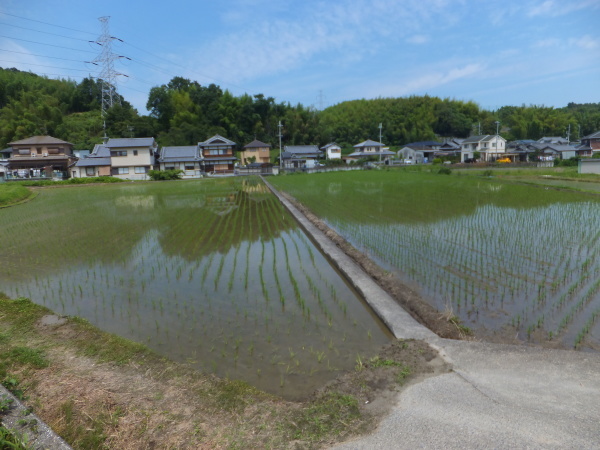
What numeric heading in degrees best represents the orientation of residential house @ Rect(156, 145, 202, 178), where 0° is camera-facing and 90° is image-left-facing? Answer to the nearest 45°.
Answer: approximately 0°

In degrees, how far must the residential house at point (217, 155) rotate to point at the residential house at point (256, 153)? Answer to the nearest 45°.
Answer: approximately 135° to its left

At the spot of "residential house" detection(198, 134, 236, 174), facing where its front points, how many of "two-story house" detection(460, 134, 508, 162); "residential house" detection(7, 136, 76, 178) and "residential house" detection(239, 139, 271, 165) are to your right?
1

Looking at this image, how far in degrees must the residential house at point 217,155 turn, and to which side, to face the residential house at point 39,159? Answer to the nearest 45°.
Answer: approximately 90° to its right

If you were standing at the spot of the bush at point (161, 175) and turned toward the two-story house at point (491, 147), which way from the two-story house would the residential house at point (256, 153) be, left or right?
left

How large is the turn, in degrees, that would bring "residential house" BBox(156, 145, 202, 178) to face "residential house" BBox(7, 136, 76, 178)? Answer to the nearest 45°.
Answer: approximately 90° to its right

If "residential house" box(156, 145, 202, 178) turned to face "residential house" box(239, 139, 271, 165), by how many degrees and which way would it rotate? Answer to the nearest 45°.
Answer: approximately 135° to its left
